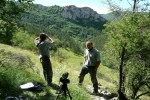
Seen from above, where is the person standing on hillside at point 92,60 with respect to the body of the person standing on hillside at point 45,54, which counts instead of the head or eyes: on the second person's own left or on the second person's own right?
on the second person's own right

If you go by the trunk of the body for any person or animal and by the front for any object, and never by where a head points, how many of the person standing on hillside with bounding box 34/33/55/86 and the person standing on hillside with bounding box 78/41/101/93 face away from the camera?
1

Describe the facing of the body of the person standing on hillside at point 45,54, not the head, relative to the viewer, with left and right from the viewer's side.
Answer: facing away from the viewer

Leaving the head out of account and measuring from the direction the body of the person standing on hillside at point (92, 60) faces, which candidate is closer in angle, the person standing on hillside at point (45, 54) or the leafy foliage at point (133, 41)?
the person standing on hillside

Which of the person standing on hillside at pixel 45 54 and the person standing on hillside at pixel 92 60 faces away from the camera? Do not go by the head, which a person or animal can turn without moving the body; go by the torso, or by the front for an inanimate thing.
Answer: the person standing on hillside at pixel 45 54

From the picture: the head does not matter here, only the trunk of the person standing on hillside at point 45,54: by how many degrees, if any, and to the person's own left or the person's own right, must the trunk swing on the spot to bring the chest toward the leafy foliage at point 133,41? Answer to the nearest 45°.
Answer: approximately 90° to the person's own right

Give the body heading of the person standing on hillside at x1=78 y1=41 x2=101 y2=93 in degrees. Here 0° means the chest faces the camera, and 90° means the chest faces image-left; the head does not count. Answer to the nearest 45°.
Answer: approximately 45°

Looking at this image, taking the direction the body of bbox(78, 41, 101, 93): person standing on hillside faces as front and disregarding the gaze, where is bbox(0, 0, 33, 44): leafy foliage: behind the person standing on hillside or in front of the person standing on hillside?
behind
